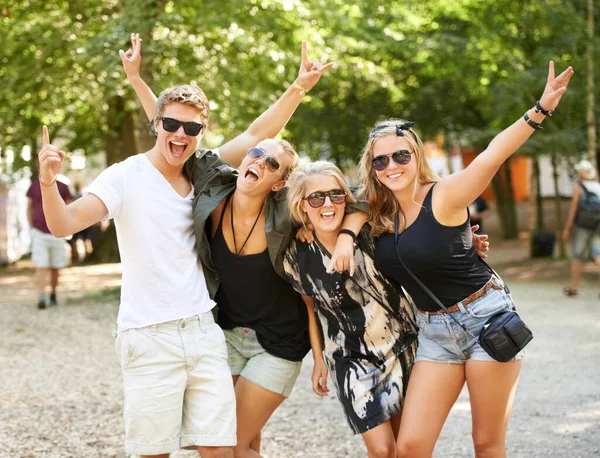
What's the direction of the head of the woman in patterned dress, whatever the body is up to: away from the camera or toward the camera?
toward the camera

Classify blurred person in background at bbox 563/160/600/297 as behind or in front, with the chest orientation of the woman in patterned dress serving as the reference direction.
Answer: behind

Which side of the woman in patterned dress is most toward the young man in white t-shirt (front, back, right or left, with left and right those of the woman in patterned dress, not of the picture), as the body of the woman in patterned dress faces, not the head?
right

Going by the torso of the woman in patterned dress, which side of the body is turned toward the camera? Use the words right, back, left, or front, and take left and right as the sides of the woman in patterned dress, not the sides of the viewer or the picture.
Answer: front

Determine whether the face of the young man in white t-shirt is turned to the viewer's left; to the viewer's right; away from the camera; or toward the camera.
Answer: toward the camera

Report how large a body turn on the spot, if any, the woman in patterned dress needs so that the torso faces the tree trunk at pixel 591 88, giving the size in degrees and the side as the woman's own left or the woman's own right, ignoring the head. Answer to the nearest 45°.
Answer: approximately 135° to the woman's own left

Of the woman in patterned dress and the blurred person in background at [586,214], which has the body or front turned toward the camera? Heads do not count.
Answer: the woman in patterned dress

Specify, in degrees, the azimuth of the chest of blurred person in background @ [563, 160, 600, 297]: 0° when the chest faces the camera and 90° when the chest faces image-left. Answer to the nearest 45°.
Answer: approximately 135°

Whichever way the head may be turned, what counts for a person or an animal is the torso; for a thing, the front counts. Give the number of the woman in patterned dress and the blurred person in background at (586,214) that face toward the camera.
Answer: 1
